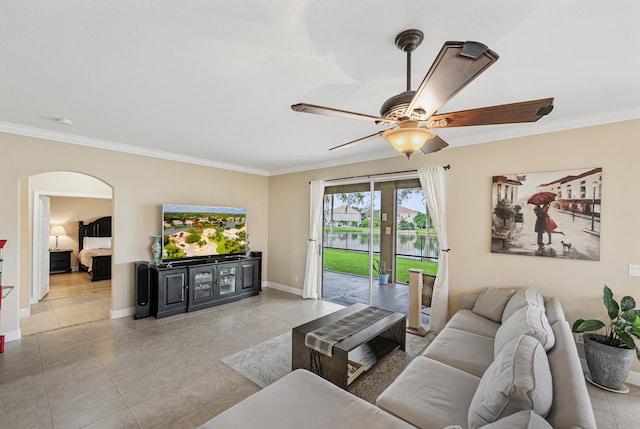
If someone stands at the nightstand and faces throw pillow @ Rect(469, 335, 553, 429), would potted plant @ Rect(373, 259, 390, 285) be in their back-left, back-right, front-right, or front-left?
front-left

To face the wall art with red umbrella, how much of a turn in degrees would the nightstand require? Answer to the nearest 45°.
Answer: approximately 45° to its left

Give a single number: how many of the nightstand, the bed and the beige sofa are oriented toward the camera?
2

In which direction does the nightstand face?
toward the camera

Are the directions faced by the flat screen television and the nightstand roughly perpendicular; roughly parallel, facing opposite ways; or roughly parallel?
roughly parallel

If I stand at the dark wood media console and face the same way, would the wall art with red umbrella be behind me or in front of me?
in front

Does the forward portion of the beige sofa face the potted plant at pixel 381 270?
no

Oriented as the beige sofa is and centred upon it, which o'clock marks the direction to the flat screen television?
The flat screen television is roughly at 1 o'clock from the beige sofa.

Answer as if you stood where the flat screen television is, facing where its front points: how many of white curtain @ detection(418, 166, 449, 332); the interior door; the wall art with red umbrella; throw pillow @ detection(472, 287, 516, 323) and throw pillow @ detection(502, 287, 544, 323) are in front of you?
4

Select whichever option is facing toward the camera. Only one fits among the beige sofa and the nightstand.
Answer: the nightstand

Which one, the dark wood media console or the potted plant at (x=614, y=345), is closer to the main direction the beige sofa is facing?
the dark wood media console

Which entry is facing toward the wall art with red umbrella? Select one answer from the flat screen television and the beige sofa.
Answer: the flat screen television

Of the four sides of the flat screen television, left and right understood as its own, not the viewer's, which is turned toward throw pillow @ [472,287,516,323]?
front

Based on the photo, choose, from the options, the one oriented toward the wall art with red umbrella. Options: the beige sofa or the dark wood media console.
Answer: the dark wood media console

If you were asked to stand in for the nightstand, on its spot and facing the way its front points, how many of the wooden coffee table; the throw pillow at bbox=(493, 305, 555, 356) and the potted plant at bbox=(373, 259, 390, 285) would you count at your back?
0

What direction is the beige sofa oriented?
to the viewer's left

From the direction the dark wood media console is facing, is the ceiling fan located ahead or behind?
ahead

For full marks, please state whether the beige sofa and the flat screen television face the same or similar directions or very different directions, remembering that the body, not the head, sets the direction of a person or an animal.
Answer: very different directions
